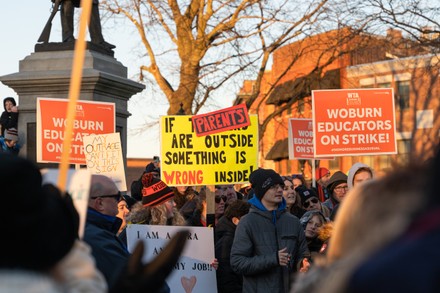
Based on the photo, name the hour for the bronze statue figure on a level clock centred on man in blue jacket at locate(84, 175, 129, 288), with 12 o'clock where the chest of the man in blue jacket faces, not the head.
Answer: The bronze statue figure is roughly at 9 o'clock from the man in blue jacket.

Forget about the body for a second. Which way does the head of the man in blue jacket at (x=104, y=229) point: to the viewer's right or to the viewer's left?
to the viewer's right

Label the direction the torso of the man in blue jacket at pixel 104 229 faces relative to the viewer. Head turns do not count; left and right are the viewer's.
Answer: facing to the right of the viewer

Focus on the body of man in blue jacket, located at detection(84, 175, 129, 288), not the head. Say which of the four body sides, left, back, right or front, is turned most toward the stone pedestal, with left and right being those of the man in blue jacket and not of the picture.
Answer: left
